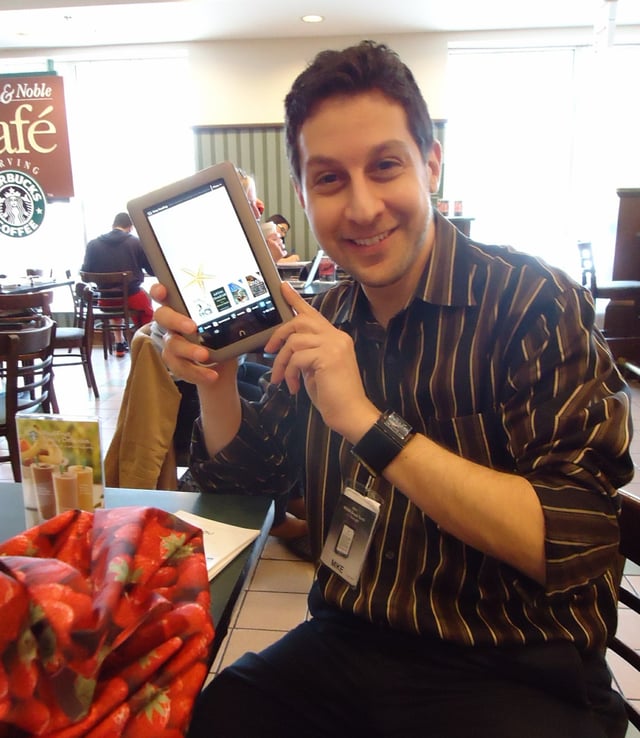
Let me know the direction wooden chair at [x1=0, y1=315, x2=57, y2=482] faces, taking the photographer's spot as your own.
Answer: facing away from the viewer and to the left of the viewer

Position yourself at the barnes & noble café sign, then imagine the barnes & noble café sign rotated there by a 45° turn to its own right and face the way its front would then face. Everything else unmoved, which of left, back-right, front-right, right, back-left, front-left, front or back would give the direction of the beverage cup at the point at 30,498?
front-left

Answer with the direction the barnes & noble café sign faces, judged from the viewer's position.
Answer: facing the viewer

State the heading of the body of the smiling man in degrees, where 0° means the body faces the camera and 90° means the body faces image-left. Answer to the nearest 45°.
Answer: approximately 45°

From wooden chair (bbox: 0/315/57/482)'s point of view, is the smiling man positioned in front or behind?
behind
